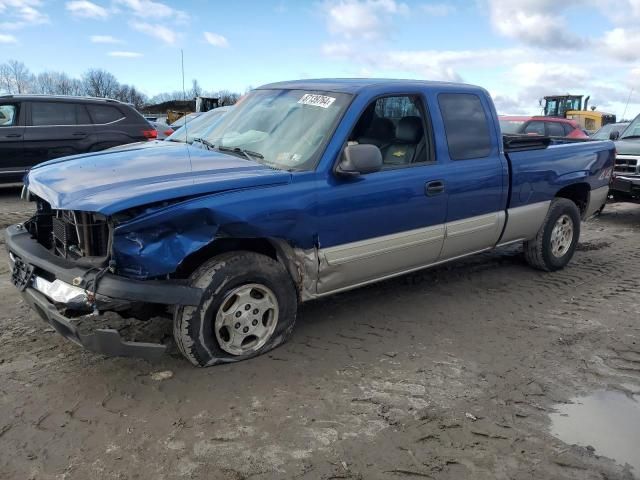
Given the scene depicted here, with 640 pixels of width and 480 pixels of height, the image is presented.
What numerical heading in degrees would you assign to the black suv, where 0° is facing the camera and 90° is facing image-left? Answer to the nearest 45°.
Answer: approximately 90°

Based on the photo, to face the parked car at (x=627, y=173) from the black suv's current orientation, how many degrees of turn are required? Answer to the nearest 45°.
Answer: approximately 135° to its left

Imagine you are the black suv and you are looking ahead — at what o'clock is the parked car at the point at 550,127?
The parked car is roughly at 6 o'clock from the black suv.

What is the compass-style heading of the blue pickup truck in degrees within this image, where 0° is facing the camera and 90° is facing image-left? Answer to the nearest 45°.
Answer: approximately 45°

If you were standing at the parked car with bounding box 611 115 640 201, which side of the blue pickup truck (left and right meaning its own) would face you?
back

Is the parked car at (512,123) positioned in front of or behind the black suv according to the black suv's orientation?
behind
